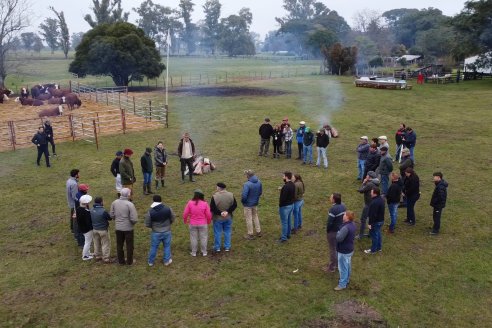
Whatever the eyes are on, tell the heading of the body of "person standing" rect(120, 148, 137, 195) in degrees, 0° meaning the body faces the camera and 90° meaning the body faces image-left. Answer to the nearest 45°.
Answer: approximately 270°

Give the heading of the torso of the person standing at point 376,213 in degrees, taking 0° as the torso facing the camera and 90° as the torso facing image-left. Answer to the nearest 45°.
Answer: approximately 90°

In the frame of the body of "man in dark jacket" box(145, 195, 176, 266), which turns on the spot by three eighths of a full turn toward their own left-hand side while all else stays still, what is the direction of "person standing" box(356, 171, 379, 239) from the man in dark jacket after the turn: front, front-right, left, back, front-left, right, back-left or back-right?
back-left

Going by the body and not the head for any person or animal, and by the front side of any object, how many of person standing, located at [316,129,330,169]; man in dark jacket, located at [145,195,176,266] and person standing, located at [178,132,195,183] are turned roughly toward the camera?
2

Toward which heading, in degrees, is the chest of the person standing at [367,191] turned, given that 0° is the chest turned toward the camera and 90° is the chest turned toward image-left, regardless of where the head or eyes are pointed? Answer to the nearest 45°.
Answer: approximately 90°

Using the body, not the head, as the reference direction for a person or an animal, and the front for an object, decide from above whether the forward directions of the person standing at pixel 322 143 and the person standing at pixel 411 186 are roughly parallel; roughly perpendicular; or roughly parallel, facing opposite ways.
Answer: roughly perpendicular

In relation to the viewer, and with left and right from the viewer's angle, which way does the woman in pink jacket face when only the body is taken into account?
facing away from the viewer

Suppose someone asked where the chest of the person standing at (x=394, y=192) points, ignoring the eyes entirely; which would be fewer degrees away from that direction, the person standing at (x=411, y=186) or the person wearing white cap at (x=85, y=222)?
the person wearing white cap

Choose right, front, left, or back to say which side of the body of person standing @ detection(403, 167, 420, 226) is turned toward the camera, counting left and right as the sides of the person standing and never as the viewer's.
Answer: left

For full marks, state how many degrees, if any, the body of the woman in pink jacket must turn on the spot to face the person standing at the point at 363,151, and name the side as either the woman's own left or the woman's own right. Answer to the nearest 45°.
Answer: approximately 45° to the woman's own right

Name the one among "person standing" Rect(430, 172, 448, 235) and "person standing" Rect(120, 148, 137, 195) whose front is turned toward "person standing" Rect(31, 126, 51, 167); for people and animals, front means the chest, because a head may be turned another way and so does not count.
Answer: "person standing" Rect(430, 172, 448, 235)
